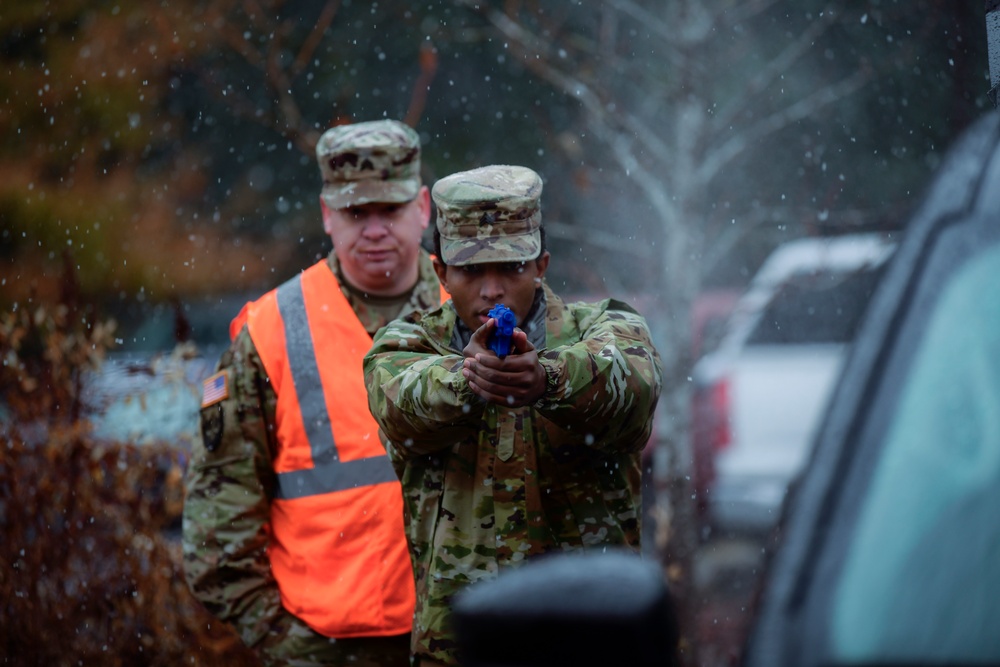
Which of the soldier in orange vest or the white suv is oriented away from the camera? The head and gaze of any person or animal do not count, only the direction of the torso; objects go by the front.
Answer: the white suv

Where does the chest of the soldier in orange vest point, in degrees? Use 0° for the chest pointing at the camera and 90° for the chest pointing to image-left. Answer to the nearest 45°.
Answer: approximately 315°

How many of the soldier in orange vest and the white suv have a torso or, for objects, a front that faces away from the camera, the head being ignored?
1

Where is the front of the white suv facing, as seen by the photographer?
facing away from the viewer

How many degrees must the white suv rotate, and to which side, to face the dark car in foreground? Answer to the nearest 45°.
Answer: approximately 180°
